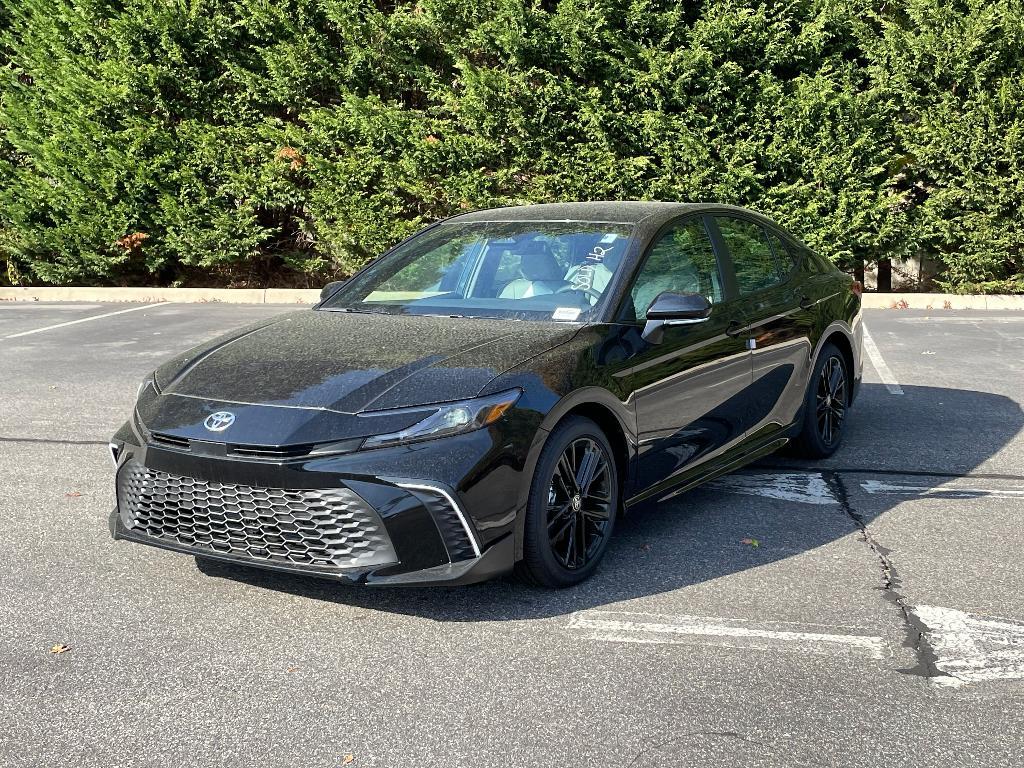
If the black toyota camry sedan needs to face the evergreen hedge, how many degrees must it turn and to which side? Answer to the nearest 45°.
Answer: approximately 135° to its right

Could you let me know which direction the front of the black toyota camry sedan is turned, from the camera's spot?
facing the viewer and to the left of the viewer
